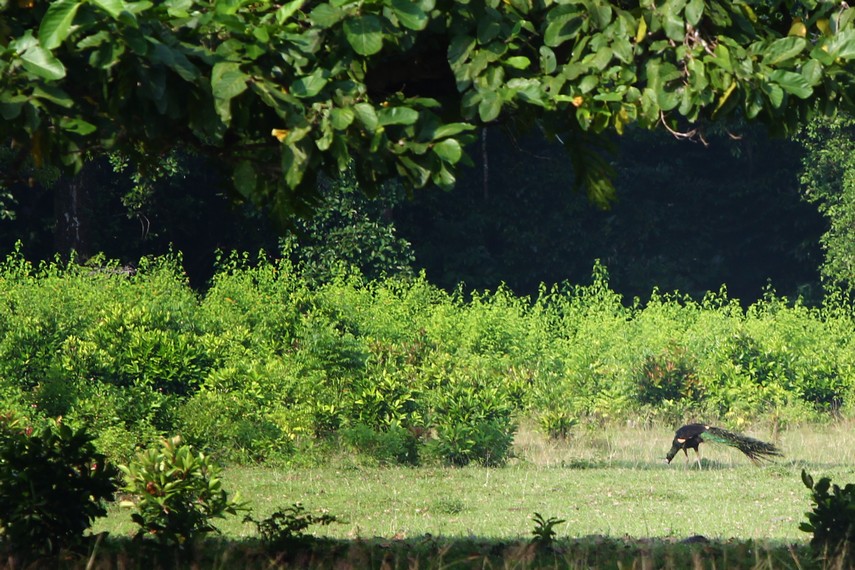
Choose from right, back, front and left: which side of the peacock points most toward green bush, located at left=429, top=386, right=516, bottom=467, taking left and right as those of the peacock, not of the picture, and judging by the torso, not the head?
front

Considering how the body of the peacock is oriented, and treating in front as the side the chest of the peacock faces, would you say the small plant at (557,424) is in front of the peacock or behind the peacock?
in front

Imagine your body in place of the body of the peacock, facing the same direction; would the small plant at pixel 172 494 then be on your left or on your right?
on your left

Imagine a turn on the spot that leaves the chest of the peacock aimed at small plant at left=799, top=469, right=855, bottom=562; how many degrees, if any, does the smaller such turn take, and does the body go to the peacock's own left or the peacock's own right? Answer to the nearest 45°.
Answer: approximately 90° to the peacock's own left

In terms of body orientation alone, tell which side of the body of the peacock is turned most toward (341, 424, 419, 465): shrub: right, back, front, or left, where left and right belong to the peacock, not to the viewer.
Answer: front

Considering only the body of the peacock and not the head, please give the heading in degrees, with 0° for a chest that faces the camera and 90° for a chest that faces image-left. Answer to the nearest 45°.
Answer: approximately 90°

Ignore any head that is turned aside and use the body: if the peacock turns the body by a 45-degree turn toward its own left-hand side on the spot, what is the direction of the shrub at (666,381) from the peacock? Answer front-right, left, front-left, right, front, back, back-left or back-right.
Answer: back-right

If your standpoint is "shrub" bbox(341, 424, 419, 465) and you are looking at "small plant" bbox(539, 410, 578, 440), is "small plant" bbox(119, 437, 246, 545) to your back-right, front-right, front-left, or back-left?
back-right

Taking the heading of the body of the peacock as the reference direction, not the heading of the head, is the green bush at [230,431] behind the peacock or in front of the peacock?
in front
